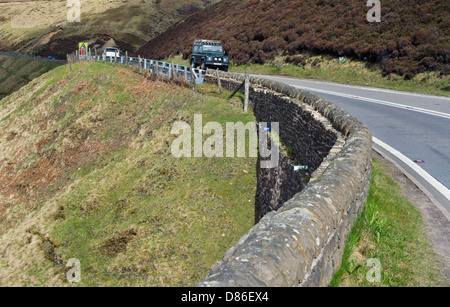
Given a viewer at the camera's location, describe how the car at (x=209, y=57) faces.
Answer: facing the viewer and to the right of the viewer
